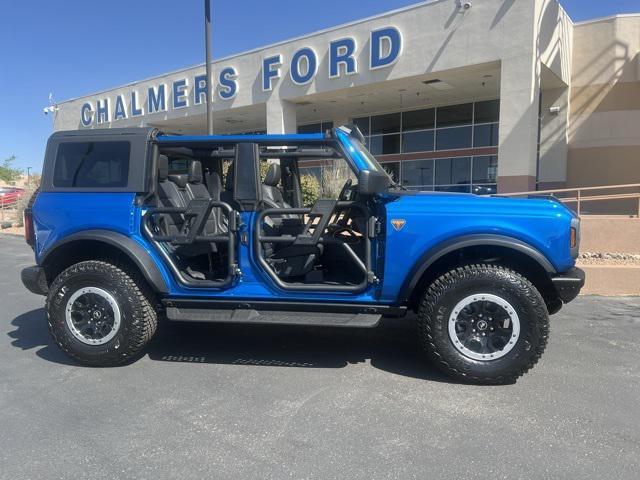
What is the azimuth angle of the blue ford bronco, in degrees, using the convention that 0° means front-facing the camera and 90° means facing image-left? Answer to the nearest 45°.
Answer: approximately 270°

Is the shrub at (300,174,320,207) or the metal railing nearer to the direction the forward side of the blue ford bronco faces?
the metal railing

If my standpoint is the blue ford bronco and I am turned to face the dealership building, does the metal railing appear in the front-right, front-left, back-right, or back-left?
front-right

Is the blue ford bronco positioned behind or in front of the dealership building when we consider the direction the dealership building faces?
in front

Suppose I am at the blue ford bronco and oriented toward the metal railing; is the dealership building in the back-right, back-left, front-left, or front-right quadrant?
front-left

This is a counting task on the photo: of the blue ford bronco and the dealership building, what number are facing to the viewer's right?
1

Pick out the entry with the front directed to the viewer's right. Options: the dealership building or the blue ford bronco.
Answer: the blue ford bronco

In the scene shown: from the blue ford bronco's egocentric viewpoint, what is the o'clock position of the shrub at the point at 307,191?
The shrub is roughly at 9 o'clock from the blue ford bronco.

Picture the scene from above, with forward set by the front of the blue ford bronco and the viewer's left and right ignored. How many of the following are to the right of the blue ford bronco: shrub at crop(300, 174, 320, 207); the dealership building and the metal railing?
0

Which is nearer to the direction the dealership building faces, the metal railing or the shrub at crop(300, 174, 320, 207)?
the shrub

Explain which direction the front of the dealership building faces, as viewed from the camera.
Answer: facing the viewer and to the left of the viewer

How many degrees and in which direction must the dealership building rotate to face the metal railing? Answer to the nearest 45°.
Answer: approximately 45° to its left

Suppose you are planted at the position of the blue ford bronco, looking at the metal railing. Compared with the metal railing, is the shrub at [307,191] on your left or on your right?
left

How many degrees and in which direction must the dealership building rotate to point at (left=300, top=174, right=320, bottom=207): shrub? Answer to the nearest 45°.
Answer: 0° — it already faces it

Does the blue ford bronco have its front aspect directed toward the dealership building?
no
